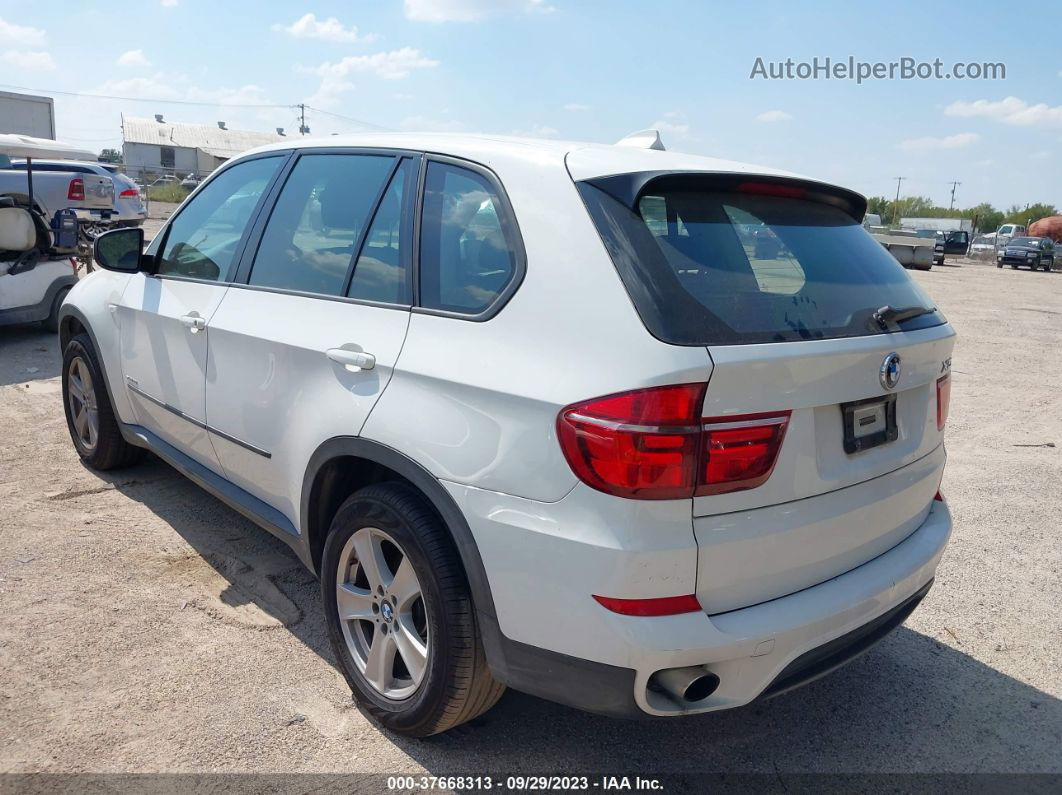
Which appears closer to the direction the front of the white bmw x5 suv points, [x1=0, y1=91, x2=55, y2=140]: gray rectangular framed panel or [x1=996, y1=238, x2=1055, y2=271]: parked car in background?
the gray rectangular framed panel

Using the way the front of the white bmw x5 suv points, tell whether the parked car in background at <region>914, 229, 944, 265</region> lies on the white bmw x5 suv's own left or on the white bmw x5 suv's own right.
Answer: on the white bmw x5 suv's own right

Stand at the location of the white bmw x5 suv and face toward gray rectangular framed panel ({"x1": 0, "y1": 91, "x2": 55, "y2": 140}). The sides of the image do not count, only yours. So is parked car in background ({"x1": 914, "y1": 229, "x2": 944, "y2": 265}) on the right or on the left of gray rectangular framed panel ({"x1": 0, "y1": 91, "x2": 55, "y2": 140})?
right

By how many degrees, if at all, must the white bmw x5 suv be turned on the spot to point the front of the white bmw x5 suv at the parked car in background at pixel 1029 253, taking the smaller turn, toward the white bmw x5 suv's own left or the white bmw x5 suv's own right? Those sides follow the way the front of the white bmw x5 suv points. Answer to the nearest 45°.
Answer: approximately 90° to the white bmw x5 suv's own right

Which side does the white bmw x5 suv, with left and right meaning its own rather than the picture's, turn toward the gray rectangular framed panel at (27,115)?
front

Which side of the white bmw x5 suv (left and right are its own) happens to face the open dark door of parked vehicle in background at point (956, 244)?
right

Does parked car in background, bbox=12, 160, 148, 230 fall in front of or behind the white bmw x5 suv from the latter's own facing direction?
in front

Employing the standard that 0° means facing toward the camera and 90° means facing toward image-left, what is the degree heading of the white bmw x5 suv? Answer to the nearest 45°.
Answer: approximately 135°
